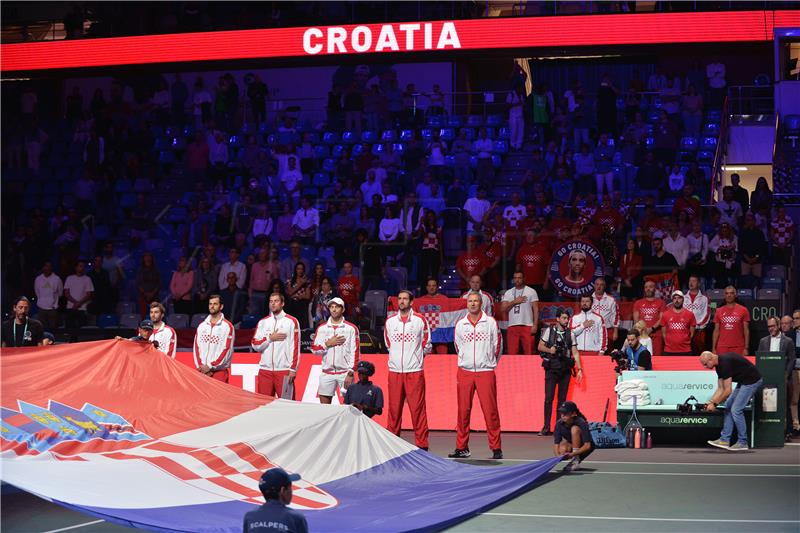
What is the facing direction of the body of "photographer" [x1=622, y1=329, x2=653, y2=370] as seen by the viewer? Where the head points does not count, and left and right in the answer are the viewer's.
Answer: facing the viewer and to the left of the viewer

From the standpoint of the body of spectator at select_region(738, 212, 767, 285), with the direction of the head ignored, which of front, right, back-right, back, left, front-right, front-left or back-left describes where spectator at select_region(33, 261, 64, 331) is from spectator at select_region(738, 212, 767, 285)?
right

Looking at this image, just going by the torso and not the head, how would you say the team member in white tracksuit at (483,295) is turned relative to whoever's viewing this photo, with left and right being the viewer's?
facing the viewer

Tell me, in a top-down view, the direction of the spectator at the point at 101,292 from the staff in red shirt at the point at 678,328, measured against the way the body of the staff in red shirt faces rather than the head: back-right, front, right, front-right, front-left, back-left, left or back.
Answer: right

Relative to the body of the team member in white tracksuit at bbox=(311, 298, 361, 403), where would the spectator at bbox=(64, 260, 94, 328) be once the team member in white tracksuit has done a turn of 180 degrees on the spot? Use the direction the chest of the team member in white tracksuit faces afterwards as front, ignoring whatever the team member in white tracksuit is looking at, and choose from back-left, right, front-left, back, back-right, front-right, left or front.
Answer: front-left

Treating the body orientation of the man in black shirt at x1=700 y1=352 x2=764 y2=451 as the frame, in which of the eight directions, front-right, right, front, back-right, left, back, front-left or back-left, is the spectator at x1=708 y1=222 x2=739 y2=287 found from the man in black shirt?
right

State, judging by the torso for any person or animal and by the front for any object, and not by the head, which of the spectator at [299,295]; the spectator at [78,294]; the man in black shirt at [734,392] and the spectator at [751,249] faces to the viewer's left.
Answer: the man in black shirt

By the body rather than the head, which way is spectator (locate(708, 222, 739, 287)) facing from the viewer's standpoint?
toward the camera

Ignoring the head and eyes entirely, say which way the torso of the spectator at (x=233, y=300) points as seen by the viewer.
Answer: toward the camera

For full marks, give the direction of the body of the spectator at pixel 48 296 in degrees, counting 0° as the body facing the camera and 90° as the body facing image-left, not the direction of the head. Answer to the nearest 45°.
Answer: approximately 0°

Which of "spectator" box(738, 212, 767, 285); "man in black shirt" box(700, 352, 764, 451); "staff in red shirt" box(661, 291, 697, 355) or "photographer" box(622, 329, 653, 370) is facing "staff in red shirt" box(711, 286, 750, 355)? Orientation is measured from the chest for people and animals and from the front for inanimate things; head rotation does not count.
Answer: the spectator

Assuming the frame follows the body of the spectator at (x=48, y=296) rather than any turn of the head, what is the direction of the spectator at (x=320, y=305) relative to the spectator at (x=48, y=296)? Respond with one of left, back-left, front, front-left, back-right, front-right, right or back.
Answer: front-left

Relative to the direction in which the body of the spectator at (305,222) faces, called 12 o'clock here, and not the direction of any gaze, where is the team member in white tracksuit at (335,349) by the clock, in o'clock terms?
The team member in white tracksuit is roughly at 12 o'clock from the spectator.

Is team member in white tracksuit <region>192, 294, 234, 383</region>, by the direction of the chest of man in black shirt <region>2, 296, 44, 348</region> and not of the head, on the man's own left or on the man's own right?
on the man's own left

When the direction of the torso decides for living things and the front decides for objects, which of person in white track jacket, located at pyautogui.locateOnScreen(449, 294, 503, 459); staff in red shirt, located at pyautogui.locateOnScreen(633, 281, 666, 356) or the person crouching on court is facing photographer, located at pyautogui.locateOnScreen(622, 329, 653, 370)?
the staff in red shirt

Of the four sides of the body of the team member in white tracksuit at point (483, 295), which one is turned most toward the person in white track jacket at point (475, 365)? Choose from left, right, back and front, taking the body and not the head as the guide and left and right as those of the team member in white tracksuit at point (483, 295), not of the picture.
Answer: front

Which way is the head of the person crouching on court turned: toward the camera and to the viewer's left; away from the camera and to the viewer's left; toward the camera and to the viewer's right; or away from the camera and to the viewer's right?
toward the camera and to the viewer's left

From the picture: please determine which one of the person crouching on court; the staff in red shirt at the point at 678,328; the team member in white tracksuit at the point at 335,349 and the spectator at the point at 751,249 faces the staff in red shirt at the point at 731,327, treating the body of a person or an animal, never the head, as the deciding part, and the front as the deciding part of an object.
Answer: the spectator
